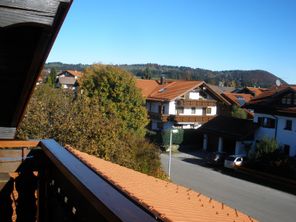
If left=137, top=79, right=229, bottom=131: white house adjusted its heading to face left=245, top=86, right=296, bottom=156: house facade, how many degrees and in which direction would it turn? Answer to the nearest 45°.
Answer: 0° — it already faces it

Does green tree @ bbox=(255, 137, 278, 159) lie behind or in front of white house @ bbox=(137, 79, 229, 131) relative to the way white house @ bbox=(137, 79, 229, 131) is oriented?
in front

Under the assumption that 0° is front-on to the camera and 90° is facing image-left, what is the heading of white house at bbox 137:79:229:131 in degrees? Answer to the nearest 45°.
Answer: approximately 315°

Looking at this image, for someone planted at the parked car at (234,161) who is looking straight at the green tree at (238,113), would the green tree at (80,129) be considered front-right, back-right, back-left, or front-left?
back-left

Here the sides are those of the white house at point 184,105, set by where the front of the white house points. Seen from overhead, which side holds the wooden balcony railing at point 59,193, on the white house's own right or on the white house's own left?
on the white house's own right

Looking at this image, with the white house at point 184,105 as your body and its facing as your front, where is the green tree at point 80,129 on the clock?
The green tree is roughly at 2 o'clock from the white house.

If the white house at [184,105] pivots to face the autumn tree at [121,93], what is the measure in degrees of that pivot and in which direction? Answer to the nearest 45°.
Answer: approximately 90° to its right

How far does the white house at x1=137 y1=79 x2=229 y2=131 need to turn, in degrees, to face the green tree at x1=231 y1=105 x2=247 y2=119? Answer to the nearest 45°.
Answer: approximately 45° to its left

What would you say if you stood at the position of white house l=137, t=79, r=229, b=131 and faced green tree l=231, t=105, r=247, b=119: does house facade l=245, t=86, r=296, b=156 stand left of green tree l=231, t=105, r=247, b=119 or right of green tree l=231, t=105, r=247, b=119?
right

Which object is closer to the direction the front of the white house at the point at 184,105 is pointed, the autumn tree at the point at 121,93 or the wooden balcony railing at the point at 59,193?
the wooden balcony railing
